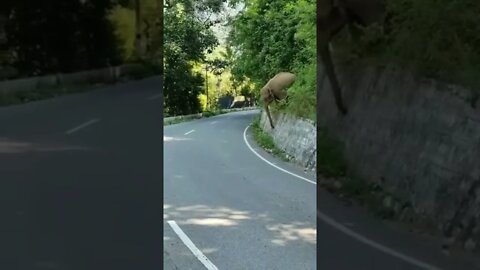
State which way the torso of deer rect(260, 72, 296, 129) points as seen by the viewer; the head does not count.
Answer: to the viewer's left
